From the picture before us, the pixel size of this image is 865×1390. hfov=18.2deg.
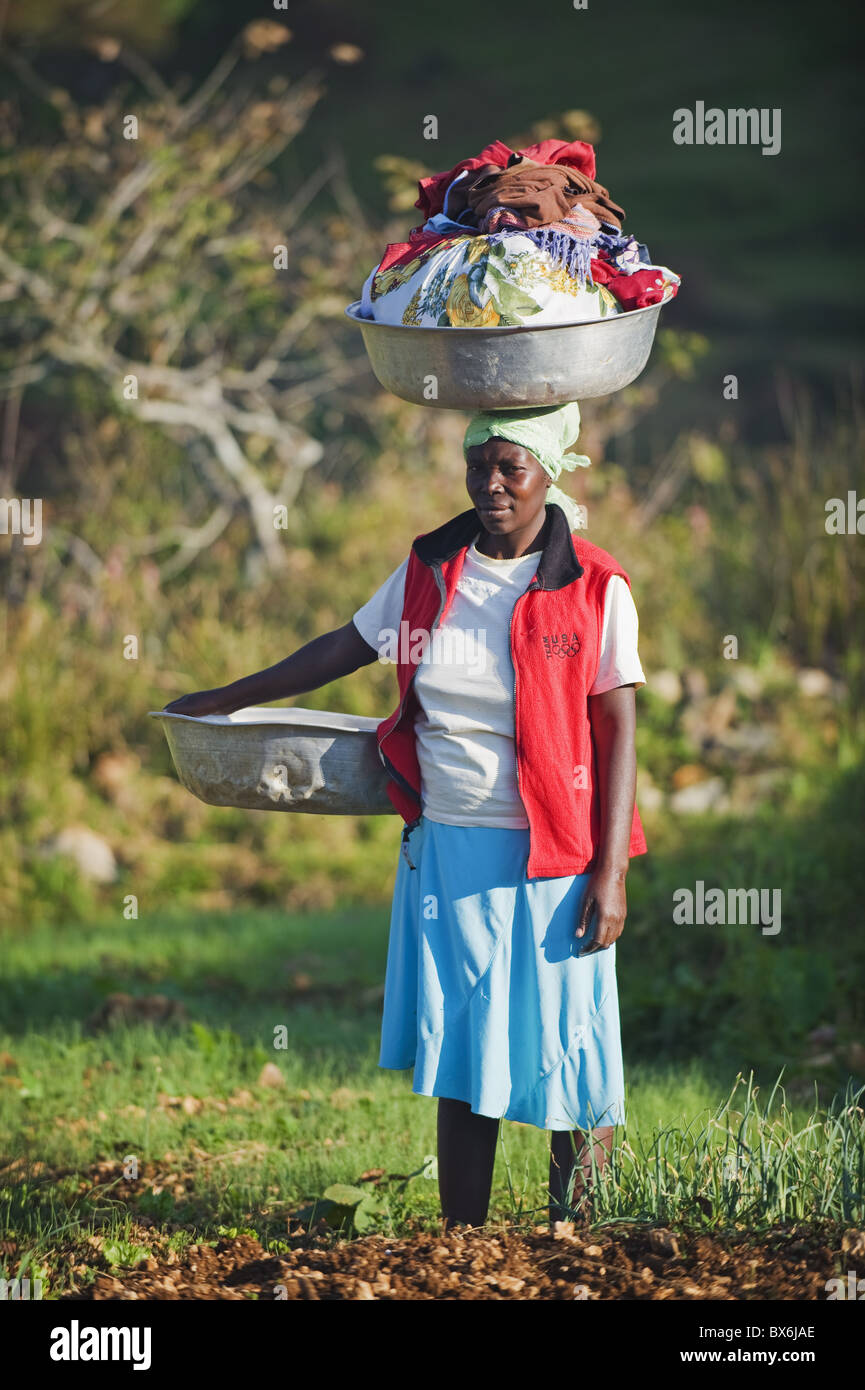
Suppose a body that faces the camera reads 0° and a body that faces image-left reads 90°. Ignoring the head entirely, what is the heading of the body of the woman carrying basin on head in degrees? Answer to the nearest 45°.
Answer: approximately 45°
